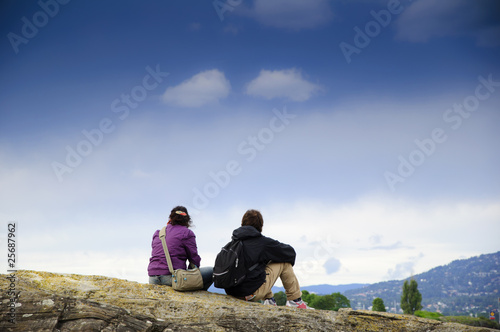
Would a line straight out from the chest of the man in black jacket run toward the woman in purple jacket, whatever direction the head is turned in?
no

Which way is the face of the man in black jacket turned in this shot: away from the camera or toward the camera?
away from the camera

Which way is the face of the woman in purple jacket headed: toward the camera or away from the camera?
away from the camera

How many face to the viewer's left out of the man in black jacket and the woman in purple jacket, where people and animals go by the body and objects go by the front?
0

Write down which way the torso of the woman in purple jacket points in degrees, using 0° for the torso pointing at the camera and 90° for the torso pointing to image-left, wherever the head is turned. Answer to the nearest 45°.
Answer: approximately 225°

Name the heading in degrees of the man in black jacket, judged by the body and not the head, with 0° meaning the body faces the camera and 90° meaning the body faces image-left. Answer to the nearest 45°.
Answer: approximately 270°

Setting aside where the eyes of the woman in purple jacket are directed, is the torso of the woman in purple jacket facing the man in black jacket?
no
